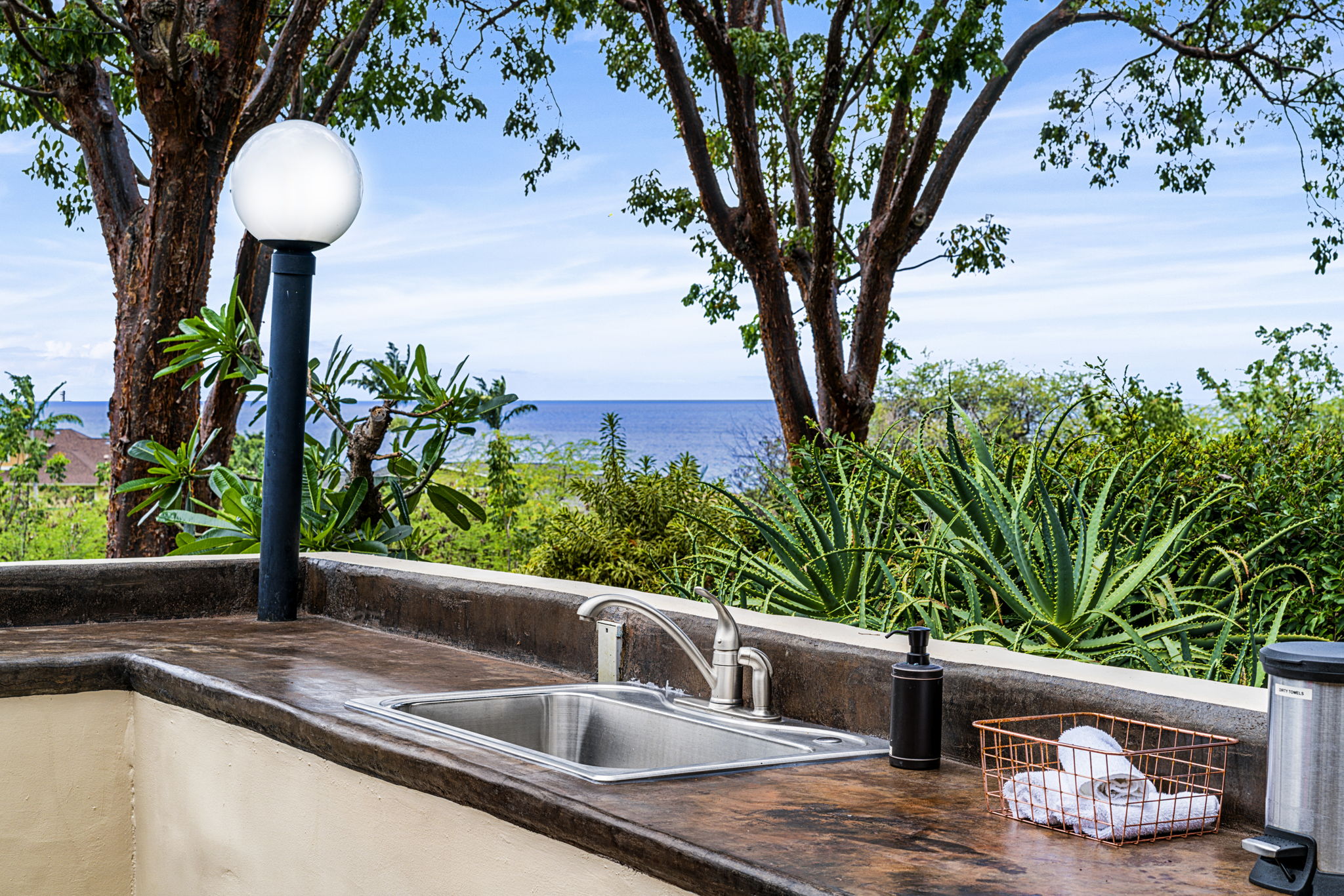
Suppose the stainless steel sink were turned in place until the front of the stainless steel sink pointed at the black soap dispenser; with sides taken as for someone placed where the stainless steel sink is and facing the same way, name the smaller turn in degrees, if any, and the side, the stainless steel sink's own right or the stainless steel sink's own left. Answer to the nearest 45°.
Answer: approximately 90° to the stainless steel sink's own left

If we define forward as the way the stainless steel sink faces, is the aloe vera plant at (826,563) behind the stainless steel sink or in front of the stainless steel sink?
behind

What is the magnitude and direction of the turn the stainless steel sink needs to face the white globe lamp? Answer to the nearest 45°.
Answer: approximately 90° to its right

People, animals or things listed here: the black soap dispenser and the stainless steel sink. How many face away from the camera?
0

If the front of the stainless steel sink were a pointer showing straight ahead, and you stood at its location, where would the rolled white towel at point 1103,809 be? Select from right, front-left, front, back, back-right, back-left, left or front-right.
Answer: left

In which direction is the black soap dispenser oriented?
to the viewer's left

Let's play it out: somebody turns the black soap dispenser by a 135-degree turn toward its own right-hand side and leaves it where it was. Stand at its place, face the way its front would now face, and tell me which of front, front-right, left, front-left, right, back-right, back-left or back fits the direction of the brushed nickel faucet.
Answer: left

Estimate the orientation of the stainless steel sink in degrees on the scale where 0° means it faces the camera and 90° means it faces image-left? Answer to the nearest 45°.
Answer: approximately 45°

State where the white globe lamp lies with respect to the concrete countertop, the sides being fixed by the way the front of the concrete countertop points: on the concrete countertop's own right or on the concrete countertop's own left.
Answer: on the concrete countertop's own right

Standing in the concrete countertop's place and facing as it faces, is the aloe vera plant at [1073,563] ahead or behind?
behind

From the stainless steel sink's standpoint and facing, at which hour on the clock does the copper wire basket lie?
The copper wire basket is roughly at 9 o'clock from the stainless steel sink.

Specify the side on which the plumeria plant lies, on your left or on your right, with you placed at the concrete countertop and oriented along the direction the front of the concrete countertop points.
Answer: on your right

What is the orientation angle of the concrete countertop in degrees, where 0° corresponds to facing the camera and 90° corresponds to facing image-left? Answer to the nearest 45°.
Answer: approximately 45°
